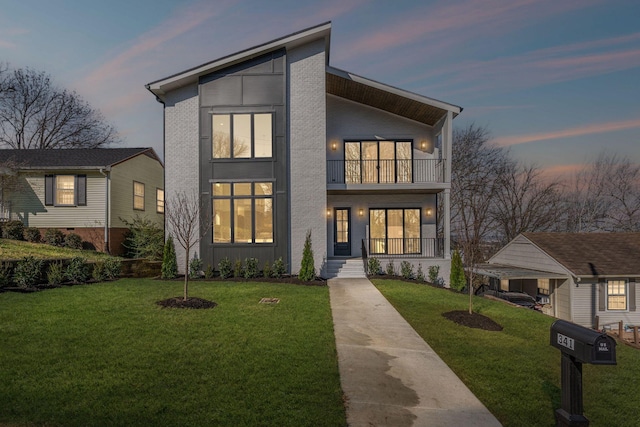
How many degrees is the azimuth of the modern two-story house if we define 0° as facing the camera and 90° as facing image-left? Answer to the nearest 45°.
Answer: approximately 0°
